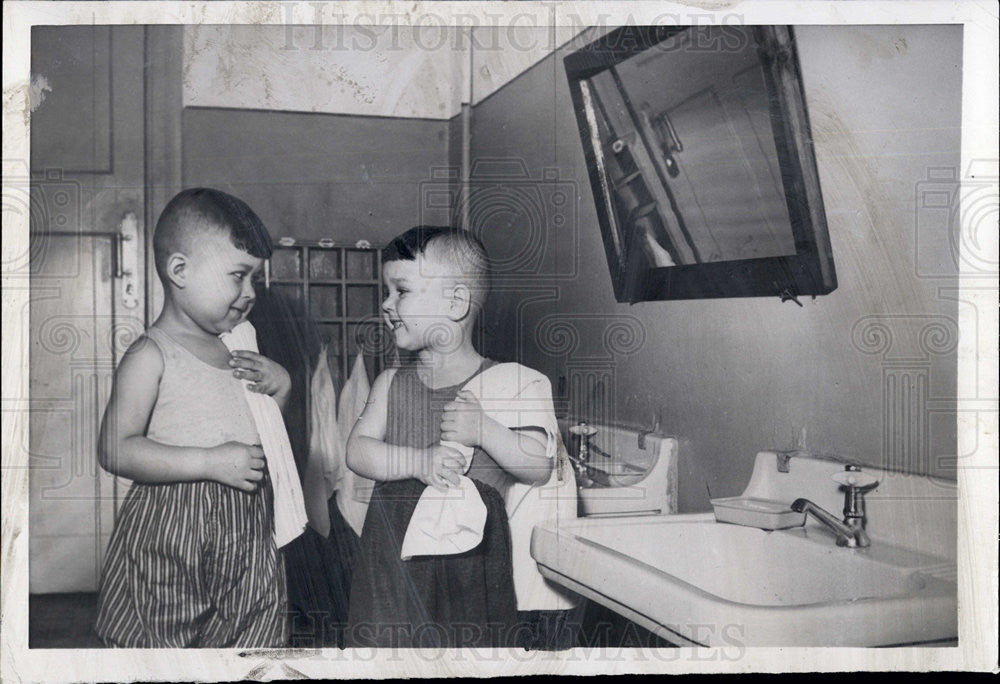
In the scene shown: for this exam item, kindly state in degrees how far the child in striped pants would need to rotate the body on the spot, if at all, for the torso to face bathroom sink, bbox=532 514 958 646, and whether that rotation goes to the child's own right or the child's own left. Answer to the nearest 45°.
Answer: approximately 45° to the child's own left

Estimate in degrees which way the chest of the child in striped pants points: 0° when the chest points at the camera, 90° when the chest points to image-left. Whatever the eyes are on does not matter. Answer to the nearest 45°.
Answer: approximately 315°

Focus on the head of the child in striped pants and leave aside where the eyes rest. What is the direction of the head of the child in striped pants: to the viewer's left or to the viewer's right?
to the viewer's right

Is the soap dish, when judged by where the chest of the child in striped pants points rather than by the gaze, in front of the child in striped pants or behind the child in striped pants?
in front

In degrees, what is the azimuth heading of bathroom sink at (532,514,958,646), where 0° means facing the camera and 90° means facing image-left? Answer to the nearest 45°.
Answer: approximately 45°

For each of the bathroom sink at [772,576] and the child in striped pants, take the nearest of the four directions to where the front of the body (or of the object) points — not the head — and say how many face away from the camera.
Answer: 0

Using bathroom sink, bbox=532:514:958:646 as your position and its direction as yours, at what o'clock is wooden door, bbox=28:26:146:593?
The wooden door is roughly at 1 o'clock from the bathroom sink.
